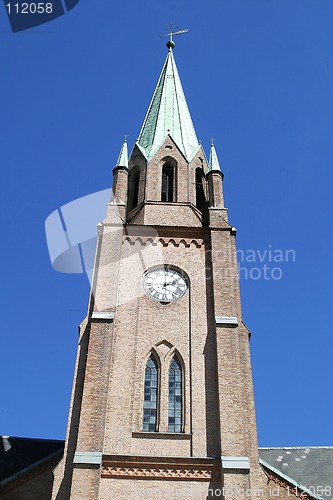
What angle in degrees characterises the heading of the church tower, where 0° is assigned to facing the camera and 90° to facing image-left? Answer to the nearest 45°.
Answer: approximately 0°
